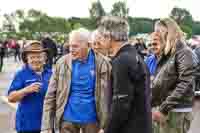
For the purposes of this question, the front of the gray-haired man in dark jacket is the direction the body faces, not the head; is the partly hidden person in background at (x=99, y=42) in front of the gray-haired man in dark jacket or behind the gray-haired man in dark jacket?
in front

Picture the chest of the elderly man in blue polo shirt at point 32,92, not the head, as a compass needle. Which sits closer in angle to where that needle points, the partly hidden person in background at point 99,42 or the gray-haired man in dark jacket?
the gray-haired man in dark jacket

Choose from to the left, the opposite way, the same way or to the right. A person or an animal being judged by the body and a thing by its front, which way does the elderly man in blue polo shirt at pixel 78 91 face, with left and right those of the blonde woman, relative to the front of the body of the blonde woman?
to the left

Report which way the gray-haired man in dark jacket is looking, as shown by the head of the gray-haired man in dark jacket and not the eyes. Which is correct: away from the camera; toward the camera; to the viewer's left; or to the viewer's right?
to the viewer's left

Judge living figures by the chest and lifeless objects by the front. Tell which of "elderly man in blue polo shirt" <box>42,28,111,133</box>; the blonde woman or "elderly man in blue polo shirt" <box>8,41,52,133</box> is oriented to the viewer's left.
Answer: the blonde woman

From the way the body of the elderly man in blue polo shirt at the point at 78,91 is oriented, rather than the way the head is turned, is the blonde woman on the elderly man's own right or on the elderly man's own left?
on the elderly man's own left

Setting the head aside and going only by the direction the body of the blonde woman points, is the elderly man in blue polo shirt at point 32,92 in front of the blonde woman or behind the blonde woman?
in front

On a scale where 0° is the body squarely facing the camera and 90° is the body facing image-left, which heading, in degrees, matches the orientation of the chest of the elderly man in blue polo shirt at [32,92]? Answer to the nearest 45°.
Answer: approximately 315°

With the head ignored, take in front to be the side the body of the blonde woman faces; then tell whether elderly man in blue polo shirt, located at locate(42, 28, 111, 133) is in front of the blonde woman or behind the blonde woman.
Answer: in front
